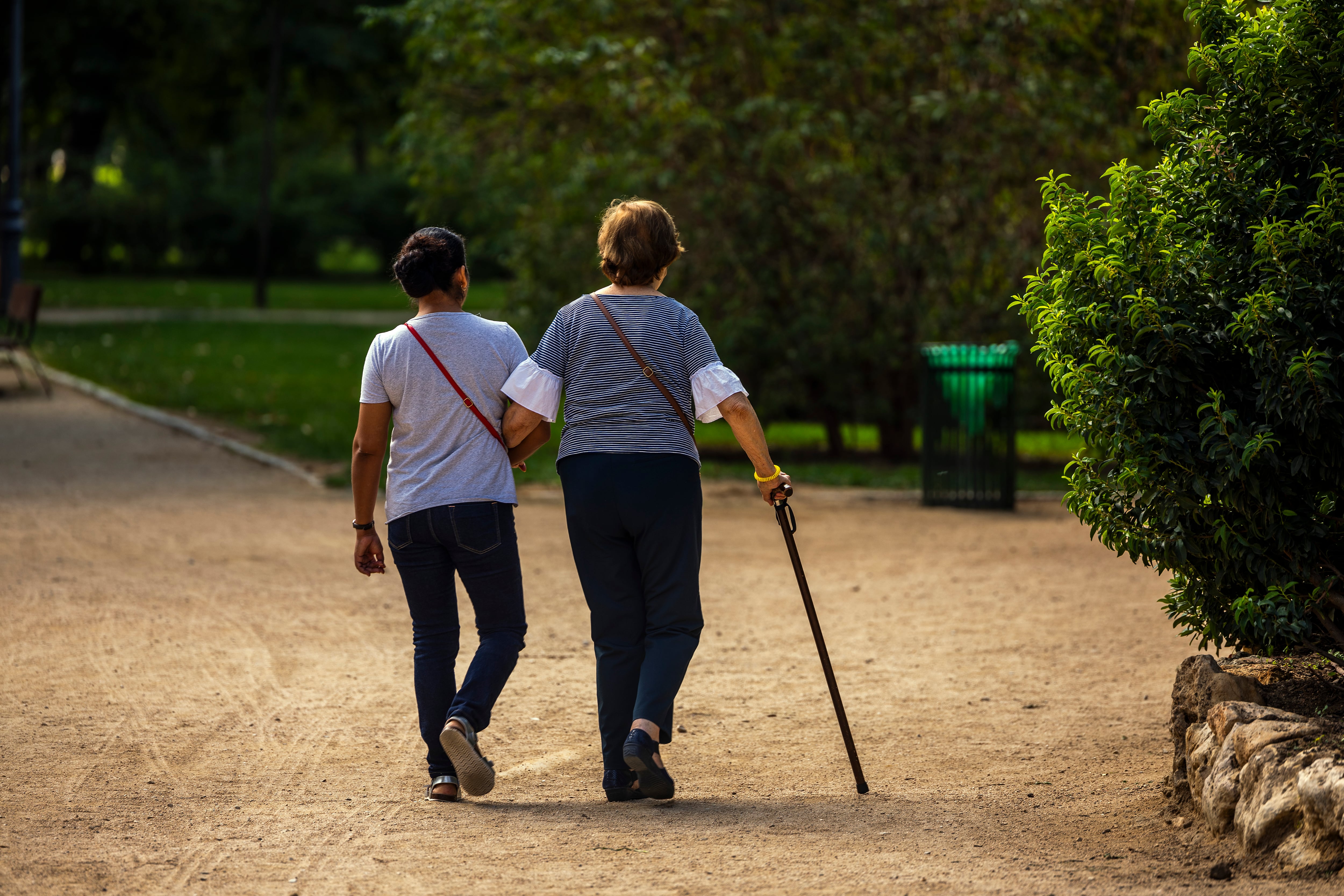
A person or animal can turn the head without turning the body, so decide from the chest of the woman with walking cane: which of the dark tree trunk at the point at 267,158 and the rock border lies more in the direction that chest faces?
the dark tree trunk

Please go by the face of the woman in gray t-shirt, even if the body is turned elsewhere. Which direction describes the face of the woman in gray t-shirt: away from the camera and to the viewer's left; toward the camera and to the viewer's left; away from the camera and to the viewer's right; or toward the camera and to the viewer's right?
away from the camera and to the viewer's right

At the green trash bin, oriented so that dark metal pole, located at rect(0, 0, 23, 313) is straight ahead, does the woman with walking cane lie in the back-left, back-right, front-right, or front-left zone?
back-left

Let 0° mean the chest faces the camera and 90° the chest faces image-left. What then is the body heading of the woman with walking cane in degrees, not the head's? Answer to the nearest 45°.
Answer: approximately 180°

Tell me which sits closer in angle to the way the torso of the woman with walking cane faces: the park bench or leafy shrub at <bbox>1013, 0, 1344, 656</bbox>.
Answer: the park bench

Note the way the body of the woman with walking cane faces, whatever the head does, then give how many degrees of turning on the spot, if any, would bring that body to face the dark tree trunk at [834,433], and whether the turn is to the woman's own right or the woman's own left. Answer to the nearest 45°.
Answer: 0° — they already face it

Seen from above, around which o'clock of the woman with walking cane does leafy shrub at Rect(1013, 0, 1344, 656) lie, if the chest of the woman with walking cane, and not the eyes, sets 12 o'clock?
The leafy shrub is roughly at 3 o'clock from the woman with walking cane.
